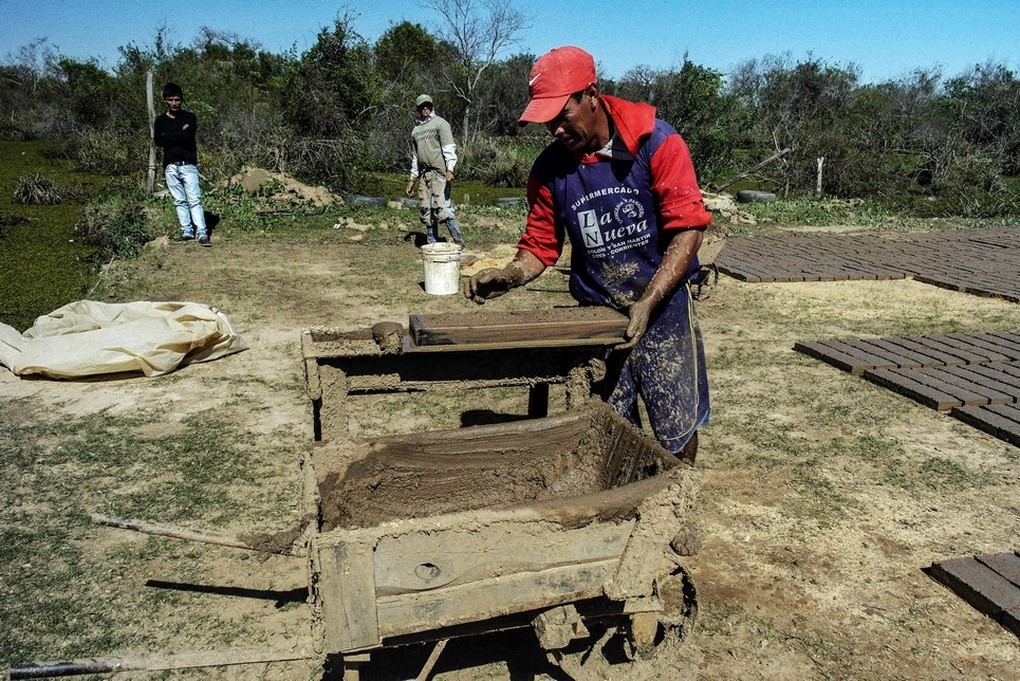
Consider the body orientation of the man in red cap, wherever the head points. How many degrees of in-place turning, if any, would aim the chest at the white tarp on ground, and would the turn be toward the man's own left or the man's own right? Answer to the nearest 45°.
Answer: approximately 90° to the man's own right

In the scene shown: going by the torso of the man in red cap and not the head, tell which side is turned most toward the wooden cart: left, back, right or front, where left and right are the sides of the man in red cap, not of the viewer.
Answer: front

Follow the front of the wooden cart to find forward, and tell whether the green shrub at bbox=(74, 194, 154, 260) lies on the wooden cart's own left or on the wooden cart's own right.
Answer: on the wooden cart's own left

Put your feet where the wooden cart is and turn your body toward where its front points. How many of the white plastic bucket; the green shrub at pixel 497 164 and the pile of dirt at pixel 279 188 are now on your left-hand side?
3

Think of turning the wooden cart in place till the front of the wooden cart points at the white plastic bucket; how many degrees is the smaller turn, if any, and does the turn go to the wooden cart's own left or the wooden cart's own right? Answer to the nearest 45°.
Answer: approximately 90° to the wooden cart's own left

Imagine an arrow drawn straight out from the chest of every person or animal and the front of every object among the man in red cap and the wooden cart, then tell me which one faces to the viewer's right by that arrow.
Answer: the wooden cart

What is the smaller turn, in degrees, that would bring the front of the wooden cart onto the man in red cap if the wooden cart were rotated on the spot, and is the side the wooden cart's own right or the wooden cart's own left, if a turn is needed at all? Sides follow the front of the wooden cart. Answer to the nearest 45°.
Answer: approximately 45° to the wooden cart's own left

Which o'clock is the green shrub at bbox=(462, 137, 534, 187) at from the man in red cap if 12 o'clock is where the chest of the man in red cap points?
The green shrub is roughly at 4 o'clock from the man in red cap.

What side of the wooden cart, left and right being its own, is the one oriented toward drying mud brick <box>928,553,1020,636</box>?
front

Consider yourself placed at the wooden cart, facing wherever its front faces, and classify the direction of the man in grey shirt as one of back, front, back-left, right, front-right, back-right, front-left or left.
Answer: left

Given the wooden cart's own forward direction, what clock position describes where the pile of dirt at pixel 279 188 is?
The pile of dirt is roughly at 9 o'clock from the wooden cart.

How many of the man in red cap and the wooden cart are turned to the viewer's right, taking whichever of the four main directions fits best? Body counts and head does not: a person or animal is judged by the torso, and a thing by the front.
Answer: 1

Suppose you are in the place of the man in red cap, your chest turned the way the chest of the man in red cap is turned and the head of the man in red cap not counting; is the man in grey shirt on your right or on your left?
on your right

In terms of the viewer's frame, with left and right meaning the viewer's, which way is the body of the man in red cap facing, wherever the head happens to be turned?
facing the viewer and to the left of the viewer

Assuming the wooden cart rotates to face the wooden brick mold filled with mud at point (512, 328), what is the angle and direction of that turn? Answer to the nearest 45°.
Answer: approximately 45° to its left

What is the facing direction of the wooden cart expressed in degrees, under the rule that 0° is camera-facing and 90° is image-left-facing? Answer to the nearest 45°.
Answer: approximately 270°

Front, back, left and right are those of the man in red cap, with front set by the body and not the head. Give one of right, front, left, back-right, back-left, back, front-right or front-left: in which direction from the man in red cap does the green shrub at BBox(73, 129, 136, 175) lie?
right
